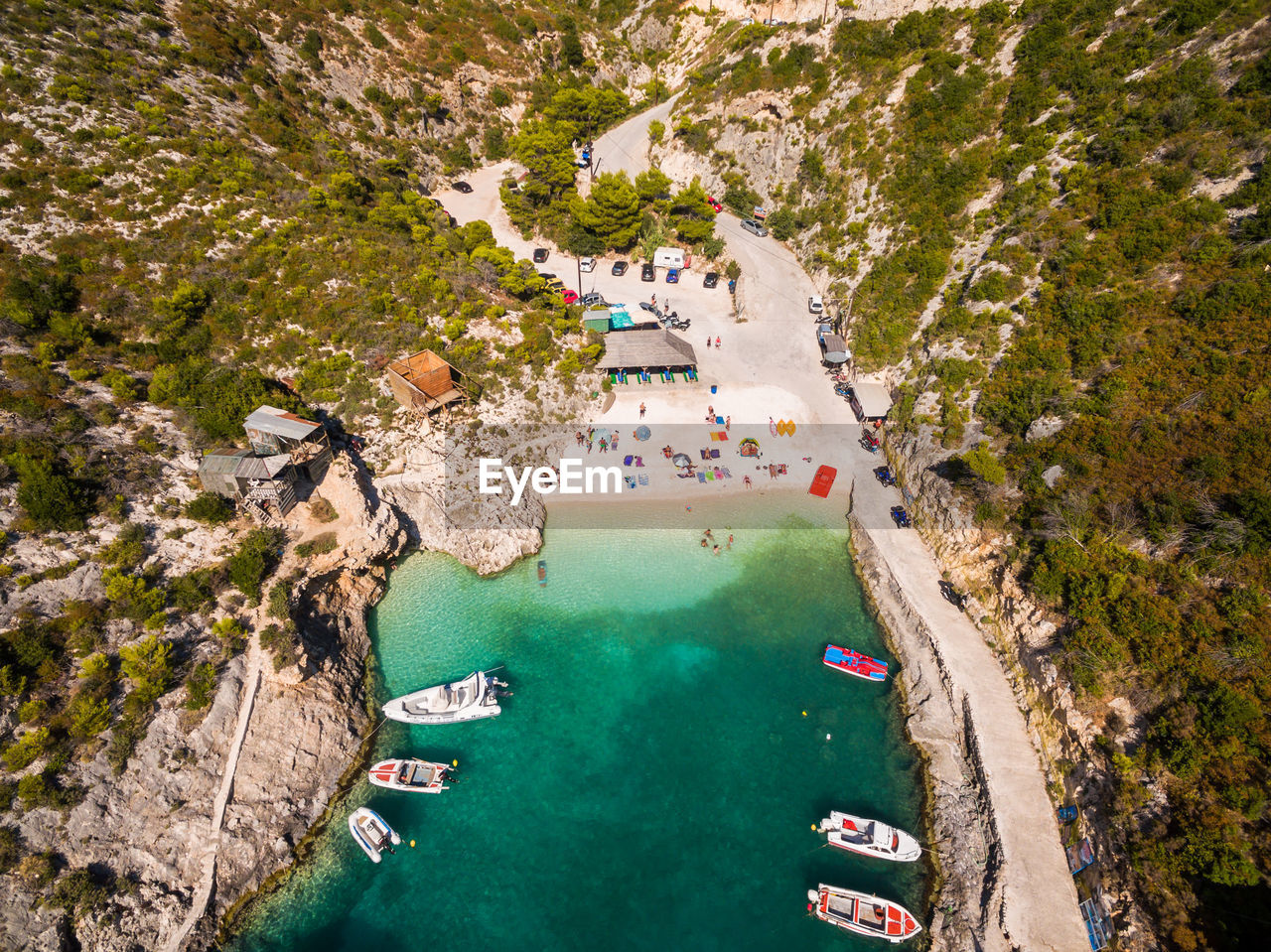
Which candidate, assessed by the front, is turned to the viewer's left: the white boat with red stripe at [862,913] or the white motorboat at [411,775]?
the white motorboat

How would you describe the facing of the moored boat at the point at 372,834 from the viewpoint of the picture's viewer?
facing away from the viewer and to the left of the viewer

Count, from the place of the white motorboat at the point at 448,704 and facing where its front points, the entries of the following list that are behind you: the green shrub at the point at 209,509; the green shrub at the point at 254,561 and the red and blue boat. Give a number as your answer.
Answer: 1

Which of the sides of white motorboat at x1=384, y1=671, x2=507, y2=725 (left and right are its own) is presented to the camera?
left

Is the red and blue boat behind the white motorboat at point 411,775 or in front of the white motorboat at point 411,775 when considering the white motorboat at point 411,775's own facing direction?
behind

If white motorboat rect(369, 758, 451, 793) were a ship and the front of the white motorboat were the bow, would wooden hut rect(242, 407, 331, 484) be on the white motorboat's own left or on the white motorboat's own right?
on the white motorboat's own right

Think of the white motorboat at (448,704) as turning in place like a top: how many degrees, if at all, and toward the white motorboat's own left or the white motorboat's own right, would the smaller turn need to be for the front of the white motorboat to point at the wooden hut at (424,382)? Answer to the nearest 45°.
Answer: approximately 90° to the white motorboat's own right

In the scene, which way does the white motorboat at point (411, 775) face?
to the viewer's left

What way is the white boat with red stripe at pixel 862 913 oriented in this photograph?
to the viewer's right

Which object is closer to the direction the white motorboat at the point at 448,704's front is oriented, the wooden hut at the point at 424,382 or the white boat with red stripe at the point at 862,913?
the wooden hut

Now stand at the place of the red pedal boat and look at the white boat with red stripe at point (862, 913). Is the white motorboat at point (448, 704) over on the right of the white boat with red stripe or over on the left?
right

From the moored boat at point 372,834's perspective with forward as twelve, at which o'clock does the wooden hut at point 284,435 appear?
The wooden hut is roughly at 1 o'clock from the moored boat.

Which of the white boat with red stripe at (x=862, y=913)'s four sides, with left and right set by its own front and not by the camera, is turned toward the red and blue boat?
left

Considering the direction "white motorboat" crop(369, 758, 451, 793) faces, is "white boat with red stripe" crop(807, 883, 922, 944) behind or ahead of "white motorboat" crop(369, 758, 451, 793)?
behind
